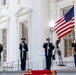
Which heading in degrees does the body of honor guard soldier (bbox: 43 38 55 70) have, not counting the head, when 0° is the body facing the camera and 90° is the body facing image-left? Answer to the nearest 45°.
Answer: approximately 0°
